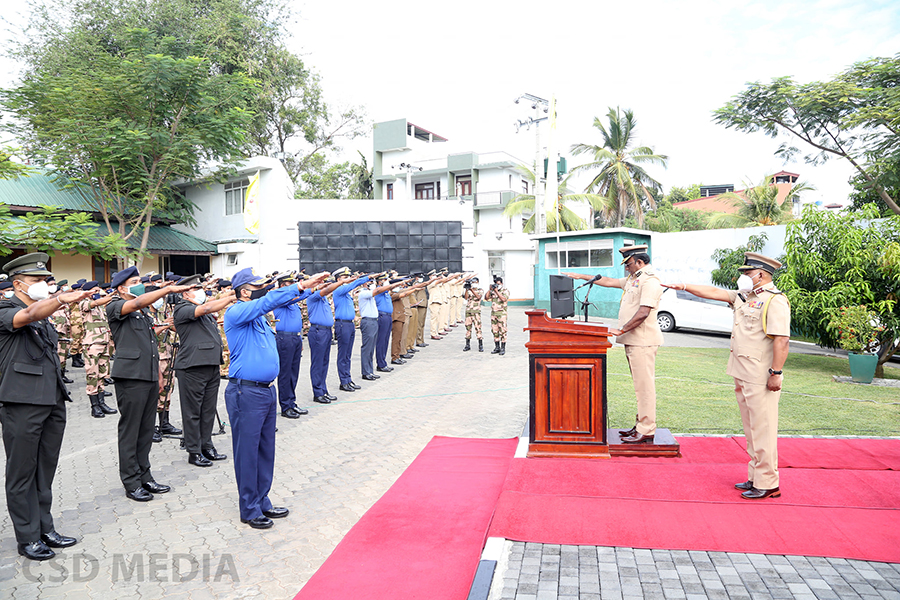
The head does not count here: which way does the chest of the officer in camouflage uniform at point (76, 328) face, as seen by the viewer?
to the viewer's right

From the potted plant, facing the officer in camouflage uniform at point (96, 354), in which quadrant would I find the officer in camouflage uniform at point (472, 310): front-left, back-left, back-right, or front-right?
front-right

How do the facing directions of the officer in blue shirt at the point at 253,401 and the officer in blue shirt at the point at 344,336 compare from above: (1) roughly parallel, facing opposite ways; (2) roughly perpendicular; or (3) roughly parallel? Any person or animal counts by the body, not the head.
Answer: roughly parallel

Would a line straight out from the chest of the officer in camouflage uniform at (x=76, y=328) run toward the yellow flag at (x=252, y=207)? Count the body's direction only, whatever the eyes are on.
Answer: no

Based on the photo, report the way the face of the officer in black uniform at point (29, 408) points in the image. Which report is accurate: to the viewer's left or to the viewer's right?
to the viewer's right

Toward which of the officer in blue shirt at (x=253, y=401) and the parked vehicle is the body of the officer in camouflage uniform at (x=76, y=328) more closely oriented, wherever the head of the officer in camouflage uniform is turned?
the parked vehicle

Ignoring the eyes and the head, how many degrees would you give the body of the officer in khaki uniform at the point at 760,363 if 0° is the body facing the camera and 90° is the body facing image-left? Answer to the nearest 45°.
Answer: approximately 90°

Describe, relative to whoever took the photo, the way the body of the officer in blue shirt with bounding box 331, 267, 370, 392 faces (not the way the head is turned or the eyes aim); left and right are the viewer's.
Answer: facing to the right of the viewer

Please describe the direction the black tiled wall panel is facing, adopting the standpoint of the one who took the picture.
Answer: facing the viewer

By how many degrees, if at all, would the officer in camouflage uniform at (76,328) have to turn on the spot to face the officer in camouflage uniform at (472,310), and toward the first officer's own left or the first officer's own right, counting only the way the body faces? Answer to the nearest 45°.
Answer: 0° — they already face them

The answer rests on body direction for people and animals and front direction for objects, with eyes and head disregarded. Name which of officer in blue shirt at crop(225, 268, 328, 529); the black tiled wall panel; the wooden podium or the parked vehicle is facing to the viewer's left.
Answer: the wooden podium

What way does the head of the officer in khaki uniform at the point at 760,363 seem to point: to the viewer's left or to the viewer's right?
to the viewer's left

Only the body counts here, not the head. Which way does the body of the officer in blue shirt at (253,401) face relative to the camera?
to the viewer's right

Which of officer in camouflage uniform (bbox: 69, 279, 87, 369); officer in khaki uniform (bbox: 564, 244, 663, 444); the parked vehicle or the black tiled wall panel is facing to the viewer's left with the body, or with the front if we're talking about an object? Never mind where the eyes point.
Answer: the officer in khaki uniform

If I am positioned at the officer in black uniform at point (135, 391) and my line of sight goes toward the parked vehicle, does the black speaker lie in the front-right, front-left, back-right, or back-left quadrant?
front-right

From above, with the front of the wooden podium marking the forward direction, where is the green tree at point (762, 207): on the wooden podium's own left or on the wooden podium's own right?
on the wooden podium's own right

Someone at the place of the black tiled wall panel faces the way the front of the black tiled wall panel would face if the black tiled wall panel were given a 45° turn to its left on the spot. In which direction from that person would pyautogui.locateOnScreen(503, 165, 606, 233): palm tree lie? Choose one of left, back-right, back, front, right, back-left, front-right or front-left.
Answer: left

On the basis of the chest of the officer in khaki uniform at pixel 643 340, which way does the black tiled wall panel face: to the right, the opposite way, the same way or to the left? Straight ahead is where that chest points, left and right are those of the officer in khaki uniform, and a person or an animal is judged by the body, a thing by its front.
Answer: to the left

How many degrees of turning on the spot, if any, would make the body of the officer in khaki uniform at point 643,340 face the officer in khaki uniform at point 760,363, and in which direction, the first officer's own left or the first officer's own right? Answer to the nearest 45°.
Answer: approximately 135° to the first officer's own left
